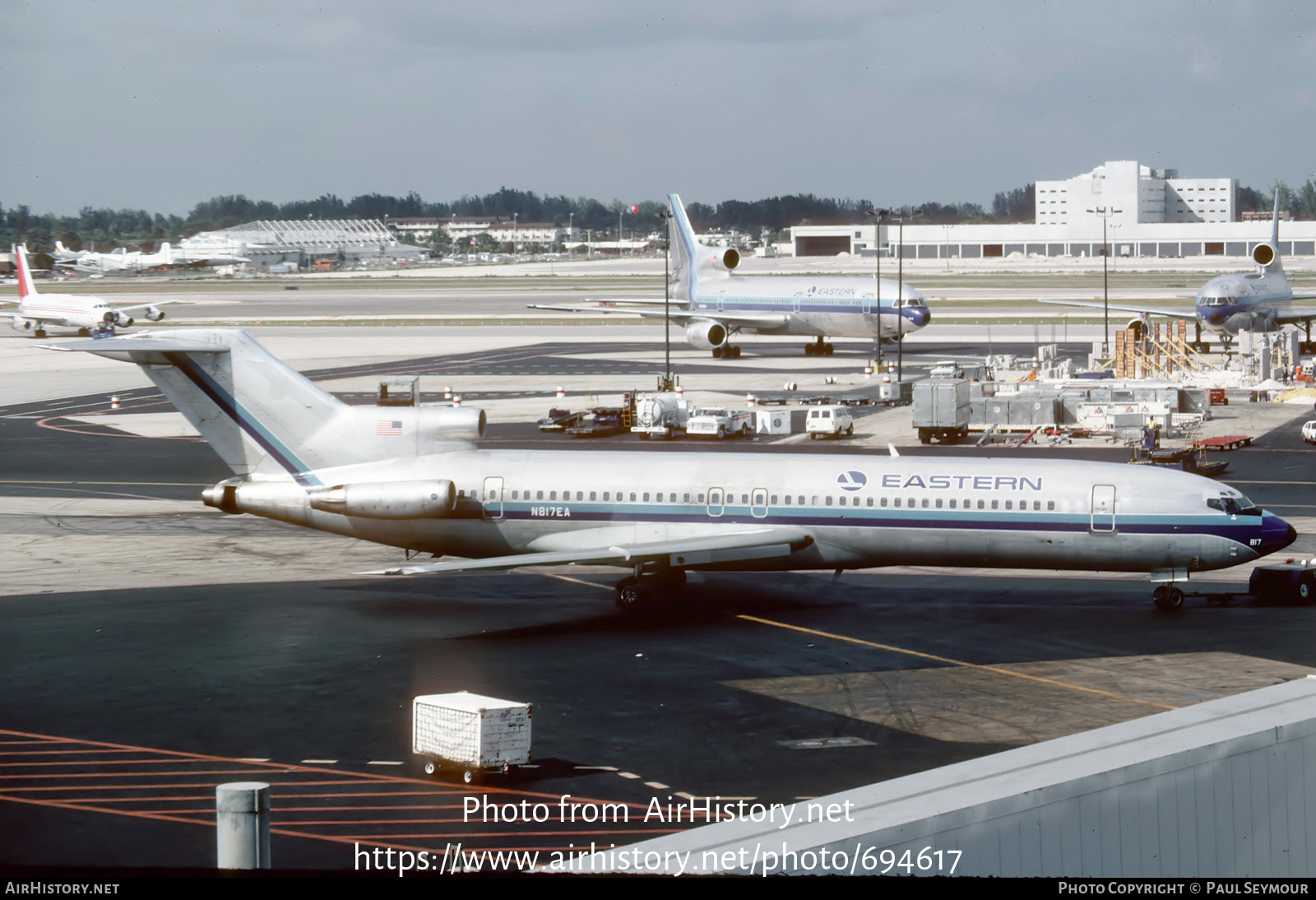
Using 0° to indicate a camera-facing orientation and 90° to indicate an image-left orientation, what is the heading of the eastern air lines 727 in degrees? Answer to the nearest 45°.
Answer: approximately 270°

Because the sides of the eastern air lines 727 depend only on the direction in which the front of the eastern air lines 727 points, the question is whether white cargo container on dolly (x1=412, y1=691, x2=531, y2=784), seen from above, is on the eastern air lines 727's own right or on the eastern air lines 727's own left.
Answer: on the eastern air lines 727's own right
